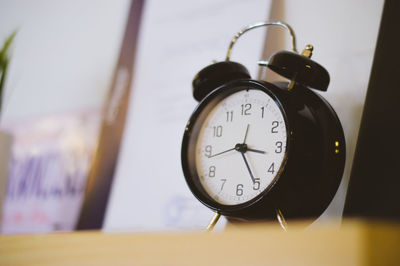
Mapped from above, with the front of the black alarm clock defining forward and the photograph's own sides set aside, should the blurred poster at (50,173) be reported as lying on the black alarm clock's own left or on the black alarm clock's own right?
on the black alarm clock's own right

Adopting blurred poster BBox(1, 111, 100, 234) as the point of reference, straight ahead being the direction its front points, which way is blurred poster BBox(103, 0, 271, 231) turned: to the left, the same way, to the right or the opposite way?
the same way

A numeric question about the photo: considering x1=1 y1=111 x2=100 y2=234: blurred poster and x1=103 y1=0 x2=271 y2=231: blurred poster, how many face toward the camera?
2

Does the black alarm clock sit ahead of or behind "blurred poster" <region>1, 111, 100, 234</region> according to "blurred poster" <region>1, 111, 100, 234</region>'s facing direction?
ahead

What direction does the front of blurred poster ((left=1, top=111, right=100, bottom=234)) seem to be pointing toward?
toward the camera

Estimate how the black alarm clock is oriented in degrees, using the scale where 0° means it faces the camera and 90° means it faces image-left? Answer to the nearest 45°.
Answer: approximately 45°

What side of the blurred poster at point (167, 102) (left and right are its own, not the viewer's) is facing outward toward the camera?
front
